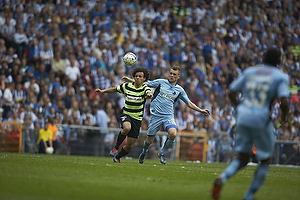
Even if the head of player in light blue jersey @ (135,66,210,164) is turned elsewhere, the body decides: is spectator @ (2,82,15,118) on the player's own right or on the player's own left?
on the player's own right

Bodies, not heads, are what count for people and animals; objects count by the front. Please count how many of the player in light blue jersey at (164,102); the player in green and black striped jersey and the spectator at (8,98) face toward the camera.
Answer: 2

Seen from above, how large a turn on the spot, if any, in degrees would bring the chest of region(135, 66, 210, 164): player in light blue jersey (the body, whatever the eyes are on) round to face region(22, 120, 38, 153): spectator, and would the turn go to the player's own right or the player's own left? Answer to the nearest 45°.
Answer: approximately 135° to the player's own right

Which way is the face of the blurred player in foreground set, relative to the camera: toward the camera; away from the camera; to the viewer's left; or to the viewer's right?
away from the camera

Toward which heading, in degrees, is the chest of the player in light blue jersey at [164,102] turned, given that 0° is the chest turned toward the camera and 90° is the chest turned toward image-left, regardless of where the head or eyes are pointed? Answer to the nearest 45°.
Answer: approximately 0°

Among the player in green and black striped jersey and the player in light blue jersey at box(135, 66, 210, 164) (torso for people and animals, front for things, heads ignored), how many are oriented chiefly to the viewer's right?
0

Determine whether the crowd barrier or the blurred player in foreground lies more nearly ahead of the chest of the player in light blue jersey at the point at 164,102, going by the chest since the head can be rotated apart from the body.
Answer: the blurred player in foreground

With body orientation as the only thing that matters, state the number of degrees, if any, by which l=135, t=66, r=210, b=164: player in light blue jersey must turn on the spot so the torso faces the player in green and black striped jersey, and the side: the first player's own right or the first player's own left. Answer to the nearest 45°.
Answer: approximately 45° to the first player's own right
